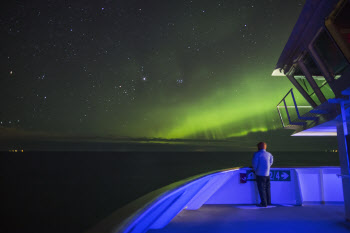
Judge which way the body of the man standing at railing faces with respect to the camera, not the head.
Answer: away from the camera
